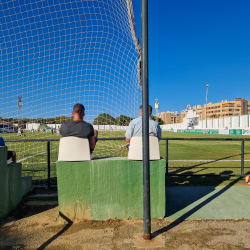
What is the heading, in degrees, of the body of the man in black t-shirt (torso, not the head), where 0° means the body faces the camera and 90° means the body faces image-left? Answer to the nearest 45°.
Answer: approximately 180°

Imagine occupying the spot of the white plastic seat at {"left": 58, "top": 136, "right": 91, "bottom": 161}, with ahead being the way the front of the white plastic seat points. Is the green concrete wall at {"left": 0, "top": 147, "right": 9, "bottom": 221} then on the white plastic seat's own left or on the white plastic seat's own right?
on the white plastic seat's own left

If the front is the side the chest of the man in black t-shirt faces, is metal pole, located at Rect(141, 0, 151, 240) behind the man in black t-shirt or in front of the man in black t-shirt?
behind

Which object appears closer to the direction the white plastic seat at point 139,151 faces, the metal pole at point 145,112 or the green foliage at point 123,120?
the green foliage

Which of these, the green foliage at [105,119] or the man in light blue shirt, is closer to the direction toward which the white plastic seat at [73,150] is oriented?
the green foliage

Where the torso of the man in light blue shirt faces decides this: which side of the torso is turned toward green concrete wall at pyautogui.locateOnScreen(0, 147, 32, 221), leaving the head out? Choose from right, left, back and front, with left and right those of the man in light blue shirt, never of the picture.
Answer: left

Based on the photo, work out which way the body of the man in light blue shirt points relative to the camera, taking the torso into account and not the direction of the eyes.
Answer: away from the camera

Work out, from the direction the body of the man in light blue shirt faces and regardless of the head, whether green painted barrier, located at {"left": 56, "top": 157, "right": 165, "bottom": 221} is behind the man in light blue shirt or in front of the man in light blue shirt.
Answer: behind

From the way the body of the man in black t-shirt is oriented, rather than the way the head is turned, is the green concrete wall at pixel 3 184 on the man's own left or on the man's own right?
on the man's own left

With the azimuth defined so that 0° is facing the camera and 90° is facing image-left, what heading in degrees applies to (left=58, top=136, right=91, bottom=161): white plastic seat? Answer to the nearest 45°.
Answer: approximately 180°

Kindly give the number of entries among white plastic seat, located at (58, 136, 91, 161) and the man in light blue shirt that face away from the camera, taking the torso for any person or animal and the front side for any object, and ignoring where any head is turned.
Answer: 2

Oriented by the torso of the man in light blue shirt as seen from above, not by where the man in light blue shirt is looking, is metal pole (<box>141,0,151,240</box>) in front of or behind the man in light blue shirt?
behind

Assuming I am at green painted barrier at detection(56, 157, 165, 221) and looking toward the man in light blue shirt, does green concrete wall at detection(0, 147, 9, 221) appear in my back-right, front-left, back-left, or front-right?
back-left

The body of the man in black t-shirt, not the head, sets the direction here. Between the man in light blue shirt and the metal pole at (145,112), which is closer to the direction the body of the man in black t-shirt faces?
the man in light blue shirt

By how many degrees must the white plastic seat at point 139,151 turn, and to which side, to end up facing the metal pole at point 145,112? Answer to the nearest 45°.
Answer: approximately 180°

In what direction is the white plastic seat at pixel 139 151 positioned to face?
away from the camera
